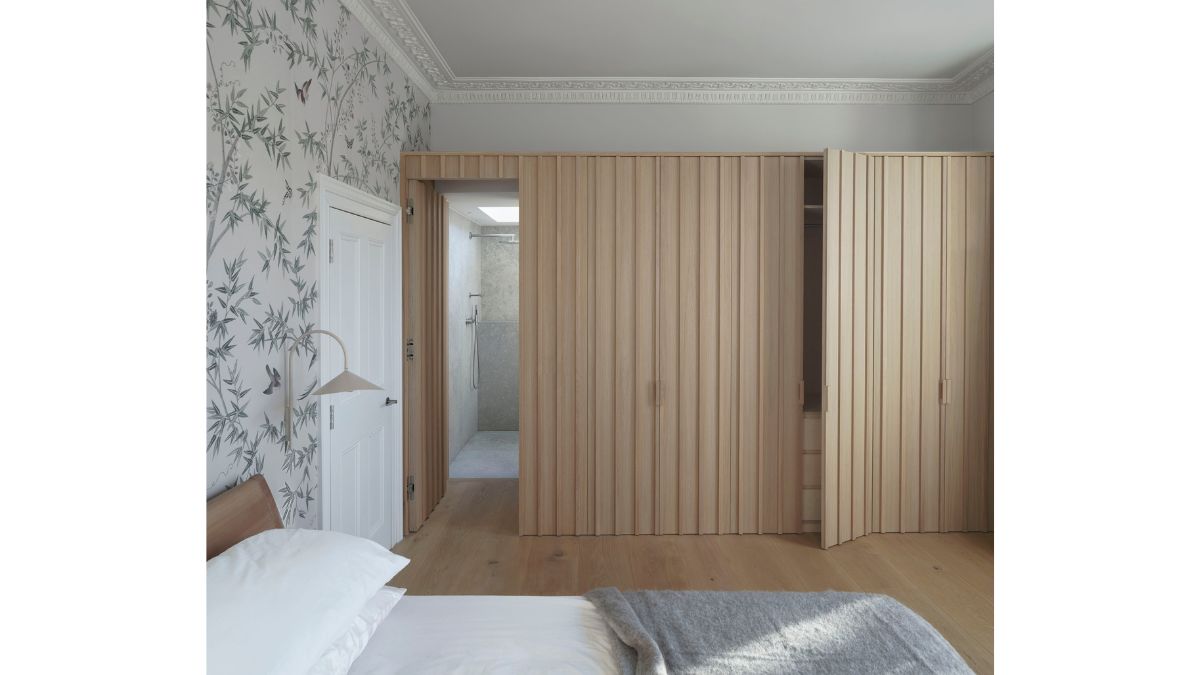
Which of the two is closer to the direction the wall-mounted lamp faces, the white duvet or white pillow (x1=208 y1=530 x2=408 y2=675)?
the white duvet

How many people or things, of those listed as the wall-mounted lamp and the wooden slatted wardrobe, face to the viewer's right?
1

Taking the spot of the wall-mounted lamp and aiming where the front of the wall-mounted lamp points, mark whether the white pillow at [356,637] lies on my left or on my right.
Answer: on my right

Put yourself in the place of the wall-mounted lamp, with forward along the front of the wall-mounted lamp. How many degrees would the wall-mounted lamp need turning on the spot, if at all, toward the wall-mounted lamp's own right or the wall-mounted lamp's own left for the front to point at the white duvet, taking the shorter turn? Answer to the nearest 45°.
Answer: approximately 45° to the wall-mounted lamp's own right

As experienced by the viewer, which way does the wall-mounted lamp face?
facing to the right of the viewer

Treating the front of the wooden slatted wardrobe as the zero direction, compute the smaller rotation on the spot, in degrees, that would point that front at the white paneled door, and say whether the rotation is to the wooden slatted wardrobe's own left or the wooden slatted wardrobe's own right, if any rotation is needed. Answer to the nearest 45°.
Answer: approximately 45° to the wooden slatted wardrobe's own right

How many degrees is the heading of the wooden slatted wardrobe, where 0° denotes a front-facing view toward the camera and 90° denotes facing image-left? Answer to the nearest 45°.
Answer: approximately 0°
